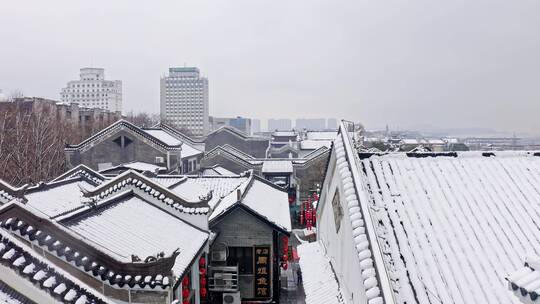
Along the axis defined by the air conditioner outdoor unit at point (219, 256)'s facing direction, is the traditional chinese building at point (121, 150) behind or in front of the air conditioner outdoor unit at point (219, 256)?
behind

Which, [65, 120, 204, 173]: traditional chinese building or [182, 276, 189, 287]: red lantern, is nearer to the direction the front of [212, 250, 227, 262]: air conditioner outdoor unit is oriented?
the red lantern

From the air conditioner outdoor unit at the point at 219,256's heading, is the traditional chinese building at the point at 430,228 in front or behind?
in front

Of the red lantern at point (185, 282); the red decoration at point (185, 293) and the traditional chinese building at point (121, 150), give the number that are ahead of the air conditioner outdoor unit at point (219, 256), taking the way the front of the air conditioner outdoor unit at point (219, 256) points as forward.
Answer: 2

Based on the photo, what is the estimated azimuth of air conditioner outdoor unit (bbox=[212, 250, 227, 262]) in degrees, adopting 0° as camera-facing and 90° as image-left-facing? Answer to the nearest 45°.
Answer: approximately 0°

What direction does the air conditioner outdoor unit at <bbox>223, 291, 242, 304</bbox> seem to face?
toward the camera
